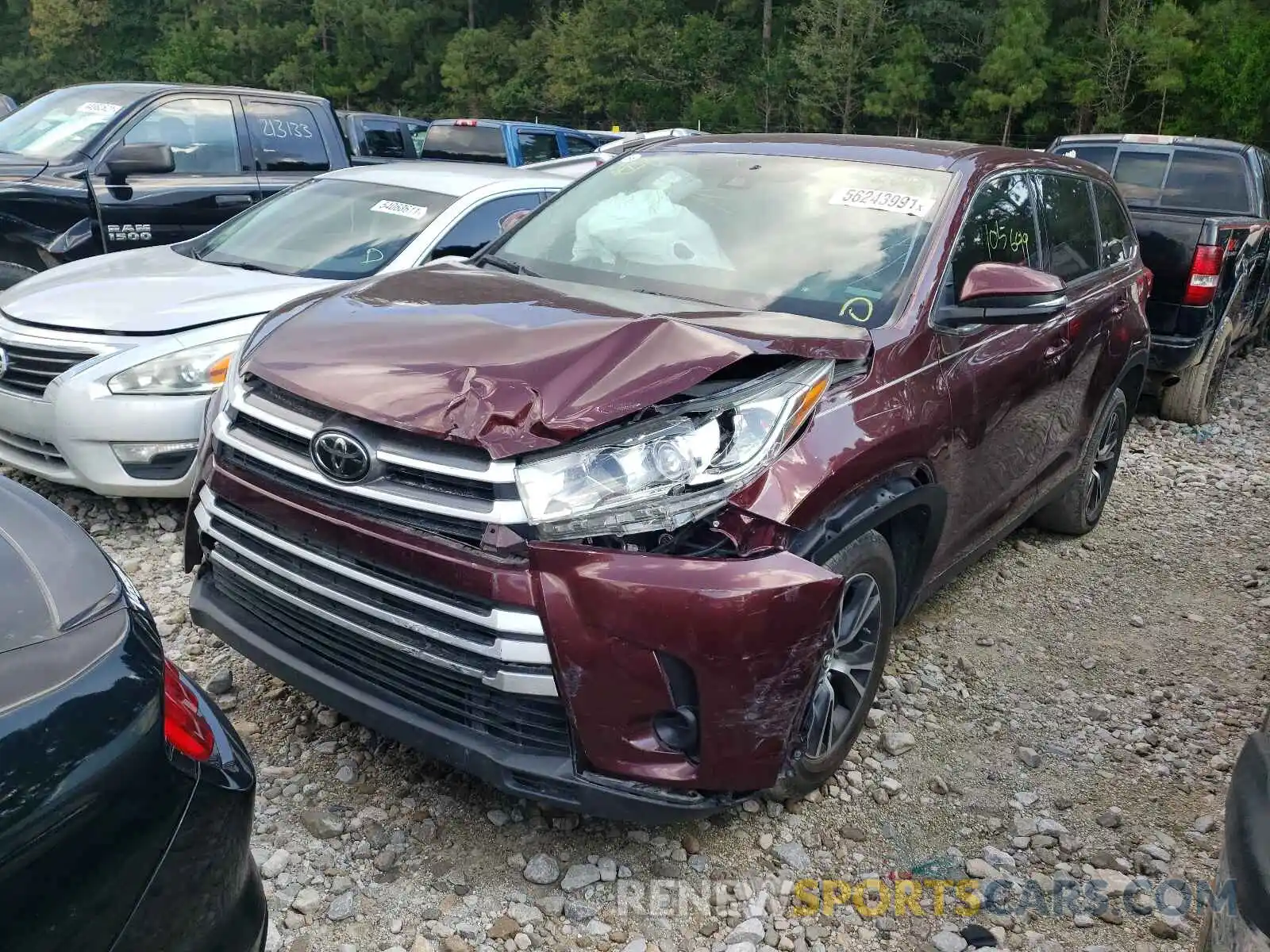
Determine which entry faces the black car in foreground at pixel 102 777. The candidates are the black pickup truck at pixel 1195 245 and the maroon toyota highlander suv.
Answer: the maroon toyota highlander suv

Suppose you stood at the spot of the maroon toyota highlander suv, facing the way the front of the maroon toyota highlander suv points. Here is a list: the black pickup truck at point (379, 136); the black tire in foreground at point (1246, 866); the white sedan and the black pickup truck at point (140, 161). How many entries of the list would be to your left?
1

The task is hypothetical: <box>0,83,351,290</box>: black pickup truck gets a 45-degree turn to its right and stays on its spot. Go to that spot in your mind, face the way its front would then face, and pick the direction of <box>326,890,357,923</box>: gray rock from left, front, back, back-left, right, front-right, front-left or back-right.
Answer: left

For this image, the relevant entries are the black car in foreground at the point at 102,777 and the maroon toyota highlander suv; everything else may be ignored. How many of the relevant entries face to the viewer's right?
0

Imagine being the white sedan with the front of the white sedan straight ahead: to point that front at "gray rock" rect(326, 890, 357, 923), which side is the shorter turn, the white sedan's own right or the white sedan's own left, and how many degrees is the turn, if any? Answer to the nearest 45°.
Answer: approximately 45° to the white sedan's own left

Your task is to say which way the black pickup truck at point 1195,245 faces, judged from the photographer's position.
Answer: facing away from the viewer and to the right of the viewer

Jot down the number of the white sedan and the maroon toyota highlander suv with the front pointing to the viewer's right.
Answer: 0
